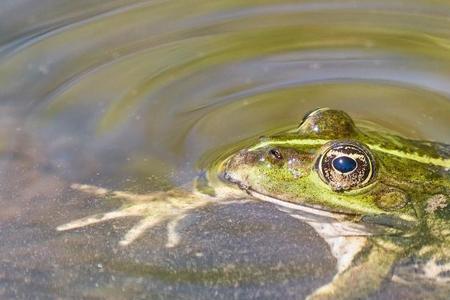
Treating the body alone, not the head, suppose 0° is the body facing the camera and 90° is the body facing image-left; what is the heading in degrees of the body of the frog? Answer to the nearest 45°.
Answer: approximately 90°
